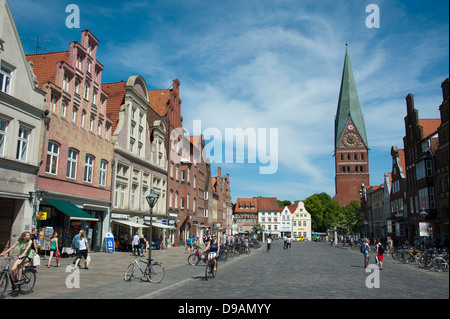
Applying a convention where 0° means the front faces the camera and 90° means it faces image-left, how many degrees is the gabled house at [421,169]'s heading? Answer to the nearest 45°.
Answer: approximately 45°

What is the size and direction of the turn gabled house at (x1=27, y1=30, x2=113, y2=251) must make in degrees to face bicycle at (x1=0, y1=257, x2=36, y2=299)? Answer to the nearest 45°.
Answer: approximately 45° to its right

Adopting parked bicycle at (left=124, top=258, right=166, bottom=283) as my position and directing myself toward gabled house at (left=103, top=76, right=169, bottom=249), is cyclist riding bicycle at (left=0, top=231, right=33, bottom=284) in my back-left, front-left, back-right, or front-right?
back-left

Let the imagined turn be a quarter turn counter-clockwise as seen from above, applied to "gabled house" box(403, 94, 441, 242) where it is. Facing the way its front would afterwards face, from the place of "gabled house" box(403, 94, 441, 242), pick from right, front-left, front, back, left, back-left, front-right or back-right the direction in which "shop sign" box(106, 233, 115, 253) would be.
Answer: right

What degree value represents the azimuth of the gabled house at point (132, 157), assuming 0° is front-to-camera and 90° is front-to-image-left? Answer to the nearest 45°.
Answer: approximately 315°

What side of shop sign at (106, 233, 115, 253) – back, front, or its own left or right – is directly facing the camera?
front

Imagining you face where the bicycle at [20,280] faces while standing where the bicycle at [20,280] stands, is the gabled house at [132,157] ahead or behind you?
behind

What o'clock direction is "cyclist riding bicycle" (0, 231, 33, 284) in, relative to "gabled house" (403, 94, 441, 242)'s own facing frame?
The cyclist riding bicycle is roughly at 11 o'clock from the gabled house.

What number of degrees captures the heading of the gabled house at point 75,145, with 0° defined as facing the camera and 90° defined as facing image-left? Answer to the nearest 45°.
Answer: approximately 315°

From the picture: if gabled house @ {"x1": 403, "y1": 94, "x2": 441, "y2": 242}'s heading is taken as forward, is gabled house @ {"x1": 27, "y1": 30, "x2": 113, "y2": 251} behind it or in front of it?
in front

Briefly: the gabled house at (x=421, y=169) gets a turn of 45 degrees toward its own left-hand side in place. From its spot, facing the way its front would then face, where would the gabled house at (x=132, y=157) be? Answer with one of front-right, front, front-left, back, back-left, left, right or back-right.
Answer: front-right

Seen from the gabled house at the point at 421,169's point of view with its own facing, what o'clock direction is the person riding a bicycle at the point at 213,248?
The person riding a bicycle is roughly at 11 o'clock from the gabled house.
